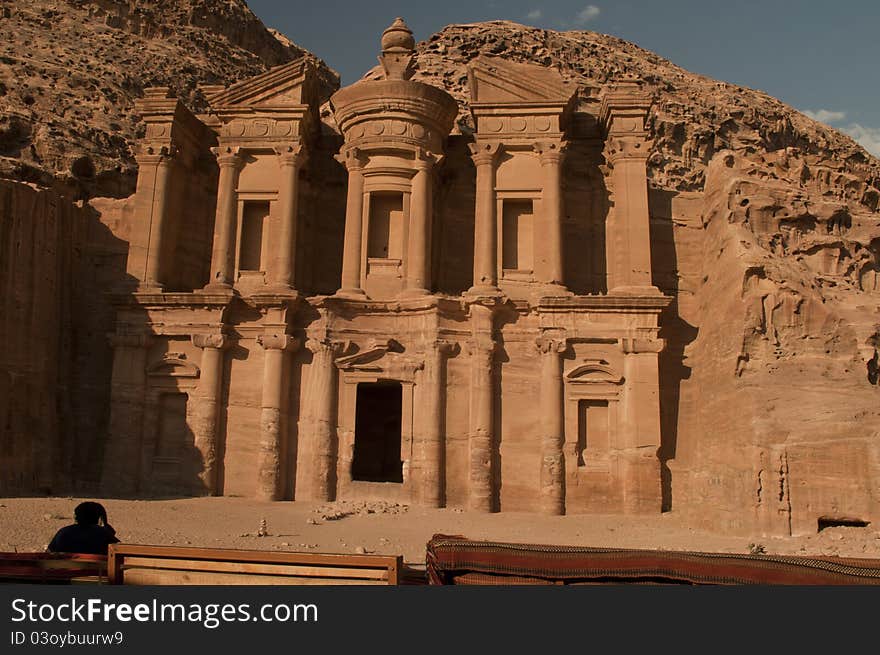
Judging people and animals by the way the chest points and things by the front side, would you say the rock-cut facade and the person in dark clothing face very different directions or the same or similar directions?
very different directions

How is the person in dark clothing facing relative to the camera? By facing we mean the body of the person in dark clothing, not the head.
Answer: away from the camera

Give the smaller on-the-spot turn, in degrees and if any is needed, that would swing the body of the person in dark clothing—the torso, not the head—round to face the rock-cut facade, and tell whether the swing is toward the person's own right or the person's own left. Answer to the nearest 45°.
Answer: approximately 45° to the person's own right

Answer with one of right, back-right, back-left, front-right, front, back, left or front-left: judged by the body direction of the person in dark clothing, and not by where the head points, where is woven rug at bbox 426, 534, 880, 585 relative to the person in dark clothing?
back-right

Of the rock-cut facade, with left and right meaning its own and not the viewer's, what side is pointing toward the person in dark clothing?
front

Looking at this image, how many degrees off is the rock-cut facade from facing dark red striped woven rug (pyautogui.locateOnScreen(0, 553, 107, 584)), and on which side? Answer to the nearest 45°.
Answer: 0° — it already faces it

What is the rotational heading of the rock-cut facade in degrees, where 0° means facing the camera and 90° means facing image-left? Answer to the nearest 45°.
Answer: approximately 0°

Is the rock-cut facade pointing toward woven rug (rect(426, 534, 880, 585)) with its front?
yes

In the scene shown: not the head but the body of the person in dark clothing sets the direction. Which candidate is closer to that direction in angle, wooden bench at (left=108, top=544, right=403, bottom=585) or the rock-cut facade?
the rock-cut facade

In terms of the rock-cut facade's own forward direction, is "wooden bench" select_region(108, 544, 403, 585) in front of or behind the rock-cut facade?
in front

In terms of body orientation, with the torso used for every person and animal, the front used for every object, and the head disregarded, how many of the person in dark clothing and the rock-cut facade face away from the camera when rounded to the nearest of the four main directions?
1

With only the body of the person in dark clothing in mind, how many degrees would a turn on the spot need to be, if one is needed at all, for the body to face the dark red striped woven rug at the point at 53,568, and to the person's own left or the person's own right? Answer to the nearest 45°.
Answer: approximately 180°

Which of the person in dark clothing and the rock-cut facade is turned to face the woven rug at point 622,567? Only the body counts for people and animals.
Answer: the rock-cut facade

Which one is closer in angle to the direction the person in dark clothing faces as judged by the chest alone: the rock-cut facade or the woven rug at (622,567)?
the rock-cut facade
